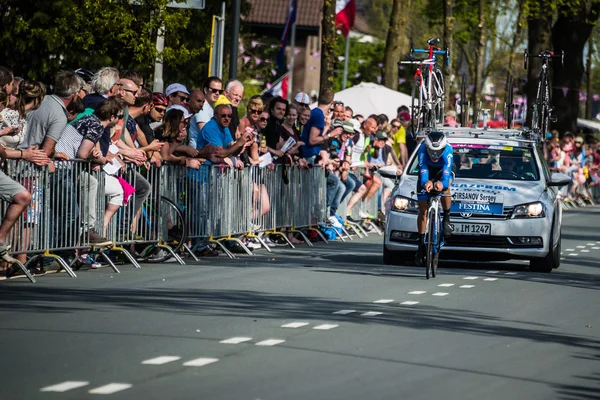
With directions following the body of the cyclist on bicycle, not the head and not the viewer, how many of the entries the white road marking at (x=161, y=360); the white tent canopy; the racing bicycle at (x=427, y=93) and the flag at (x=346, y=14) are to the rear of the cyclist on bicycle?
3

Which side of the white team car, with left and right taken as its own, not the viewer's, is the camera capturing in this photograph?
front

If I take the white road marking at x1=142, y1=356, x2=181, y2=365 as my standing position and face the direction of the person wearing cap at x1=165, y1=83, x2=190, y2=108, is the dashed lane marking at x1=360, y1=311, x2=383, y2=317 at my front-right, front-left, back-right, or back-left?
front-right

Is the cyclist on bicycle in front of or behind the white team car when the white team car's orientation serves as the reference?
in front

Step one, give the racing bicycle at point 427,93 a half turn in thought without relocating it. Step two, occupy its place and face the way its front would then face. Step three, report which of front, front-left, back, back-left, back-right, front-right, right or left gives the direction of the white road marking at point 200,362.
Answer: back

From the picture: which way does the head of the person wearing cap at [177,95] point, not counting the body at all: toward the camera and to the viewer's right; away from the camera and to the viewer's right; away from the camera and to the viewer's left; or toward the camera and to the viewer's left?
toward the camera and to the viewer's right

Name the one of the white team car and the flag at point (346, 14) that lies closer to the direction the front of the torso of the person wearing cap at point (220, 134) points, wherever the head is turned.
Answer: the white team car

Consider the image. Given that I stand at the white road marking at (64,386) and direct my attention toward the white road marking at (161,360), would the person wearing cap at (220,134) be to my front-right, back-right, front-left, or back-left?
front-left

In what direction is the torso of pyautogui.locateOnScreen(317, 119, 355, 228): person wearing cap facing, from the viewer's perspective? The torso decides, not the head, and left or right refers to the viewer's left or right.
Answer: facing the viewer and to the right of the viewer

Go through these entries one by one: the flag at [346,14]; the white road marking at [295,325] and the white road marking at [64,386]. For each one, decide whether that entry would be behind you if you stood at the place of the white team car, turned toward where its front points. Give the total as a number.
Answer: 1

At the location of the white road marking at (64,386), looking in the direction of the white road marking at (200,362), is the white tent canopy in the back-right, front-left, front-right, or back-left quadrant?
front-left

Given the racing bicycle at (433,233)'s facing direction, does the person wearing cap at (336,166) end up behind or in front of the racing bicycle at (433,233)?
behind

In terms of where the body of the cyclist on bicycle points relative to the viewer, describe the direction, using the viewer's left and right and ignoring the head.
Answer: facing the viewer
